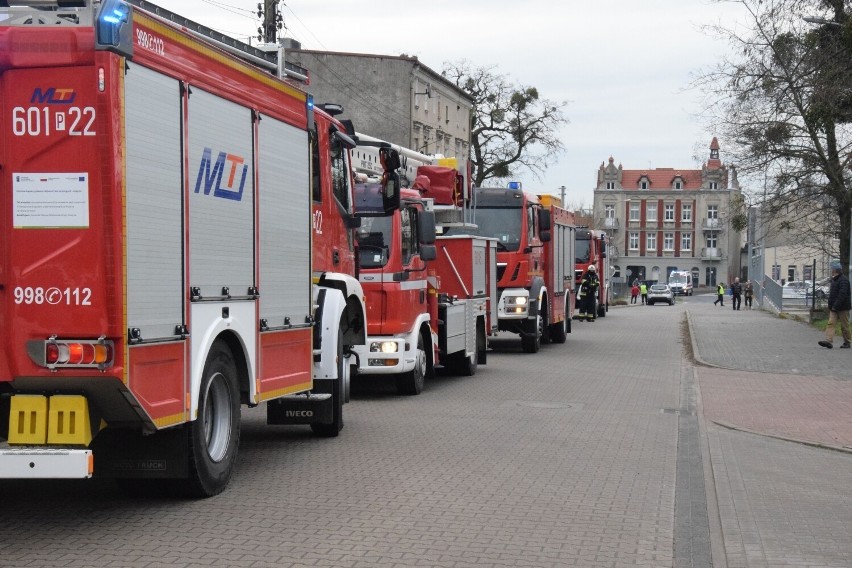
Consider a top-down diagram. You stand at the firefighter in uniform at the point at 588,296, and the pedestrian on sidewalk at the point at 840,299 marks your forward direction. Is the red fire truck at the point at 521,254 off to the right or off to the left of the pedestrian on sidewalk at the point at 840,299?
right

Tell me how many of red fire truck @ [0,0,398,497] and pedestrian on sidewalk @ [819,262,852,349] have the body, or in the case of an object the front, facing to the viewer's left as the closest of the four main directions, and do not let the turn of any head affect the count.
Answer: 1

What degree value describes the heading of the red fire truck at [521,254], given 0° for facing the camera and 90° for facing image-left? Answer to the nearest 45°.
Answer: approximately 45°

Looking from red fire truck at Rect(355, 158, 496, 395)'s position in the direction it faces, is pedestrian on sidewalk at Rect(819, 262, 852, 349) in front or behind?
behind

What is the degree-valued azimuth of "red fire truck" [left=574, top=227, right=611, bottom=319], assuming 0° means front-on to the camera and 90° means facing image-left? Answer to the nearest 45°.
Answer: approximately 45°

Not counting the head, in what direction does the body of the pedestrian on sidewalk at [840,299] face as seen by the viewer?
to the viewer's left
